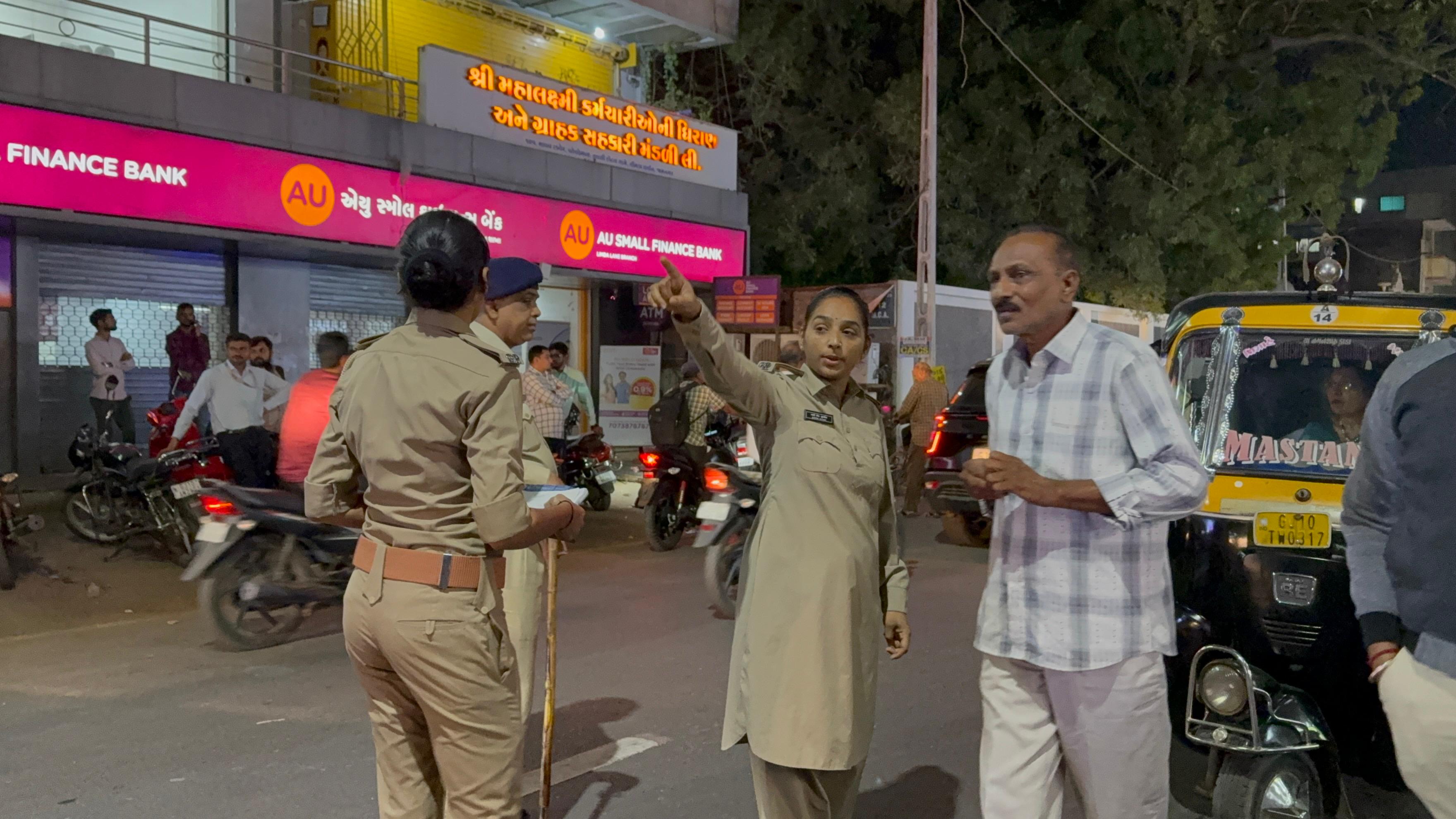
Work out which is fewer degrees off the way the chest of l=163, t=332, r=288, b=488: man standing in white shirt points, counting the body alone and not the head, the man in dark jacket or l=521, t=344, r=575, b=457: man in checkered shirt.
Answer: the man in dark jacket

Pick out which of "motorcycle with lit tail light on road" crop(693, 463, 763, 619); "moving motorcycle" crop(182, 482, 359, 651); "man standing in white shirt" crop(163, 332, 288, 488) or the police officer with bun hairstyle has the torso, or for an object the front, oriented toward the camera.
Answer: the man standing in white shirt

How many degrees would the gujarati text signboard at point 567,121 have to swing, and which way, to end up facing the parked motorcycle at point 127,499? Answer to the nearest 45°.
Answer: approximately 90° to its right

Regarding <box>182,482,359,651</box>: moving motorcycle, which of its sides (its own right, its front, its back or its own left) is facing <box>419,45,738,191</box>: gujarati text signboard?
front

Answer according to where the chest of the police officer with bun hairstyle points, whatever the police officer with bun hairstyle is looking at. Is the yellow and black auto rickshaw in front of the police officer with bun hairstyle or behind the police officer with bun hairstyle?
in front

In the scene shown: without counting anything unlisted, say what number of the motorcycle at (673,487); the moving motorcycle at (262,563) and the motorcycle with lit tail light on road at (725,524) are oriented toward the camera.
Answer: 0

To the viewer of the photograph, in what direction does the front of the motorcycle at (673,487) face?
facing away from the viewer and to the right of the viewer

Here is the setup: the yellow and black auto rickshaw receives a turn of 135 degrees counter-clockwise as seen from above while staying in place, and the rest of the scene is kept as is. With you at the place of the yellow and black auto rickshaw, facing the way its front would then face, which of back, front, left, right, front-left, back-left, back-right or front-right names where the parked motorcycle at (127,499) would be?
back-left

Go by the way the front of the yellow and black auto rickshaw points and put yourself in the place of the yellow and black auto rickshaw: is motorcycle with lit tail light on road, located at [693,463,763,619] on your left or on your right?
on your right

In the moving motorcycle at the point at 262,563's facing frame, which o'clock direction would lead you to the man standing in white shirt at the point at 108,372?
The man standing in white shirt is roughly at 10 o'clock from the moving motorcycle.

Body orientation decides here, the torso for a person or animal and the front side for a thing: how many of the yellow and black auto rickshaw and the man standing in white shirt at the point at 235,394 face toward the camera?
2

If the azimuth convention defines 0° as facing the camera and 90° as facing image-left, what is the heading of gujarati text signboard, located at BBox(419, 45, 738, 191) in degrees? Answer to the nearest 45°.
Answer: approximately 315°

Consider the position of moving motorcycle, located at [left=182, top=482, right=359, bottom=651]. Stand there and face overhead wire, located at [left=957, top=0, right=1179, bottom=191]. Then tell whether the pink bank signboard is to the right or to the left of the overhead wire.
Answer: left

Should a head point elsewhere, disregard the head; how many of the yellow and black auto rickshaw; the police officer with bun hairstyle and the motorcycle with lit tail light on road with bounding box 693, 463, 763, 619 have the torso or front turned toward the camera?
1

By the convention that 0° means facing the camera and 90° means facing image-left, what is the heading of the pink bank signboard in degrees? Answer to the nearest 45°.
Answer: approximately 315°
